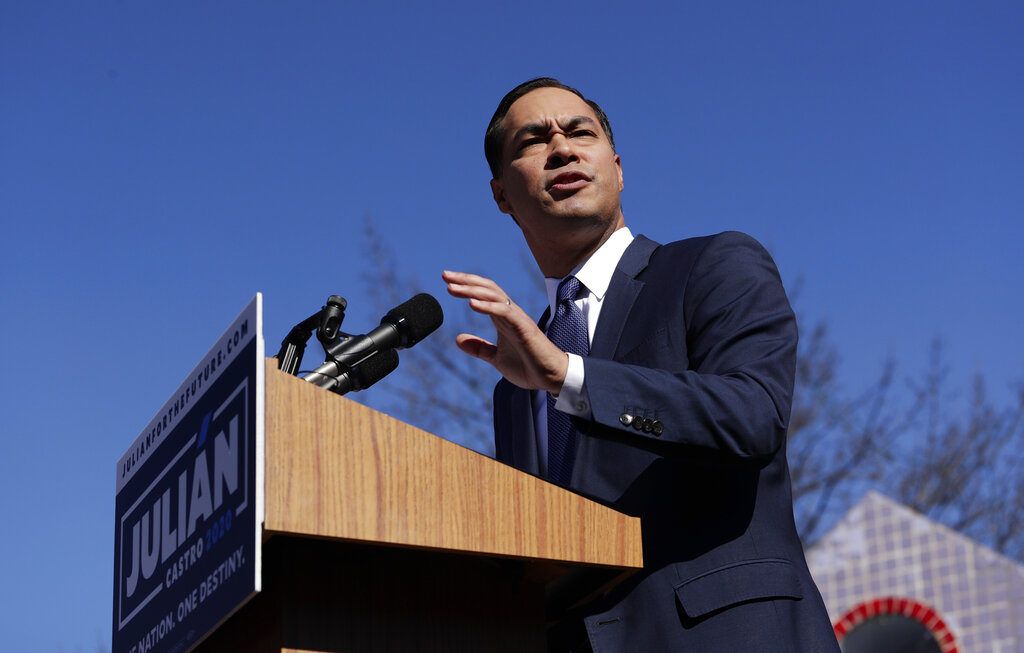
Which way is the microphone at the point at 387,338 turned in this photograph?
to the viewer's right

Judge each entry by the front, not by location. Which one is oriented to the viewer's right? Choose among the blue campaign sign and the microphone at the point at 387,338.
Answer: the microphone

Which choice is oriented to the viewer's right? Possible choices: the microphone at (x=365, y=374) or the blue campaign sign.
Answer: the microphone

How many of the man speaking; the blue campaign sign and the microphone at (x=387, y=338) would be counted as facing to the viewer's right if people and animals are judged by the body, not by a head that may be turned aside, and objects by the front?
1

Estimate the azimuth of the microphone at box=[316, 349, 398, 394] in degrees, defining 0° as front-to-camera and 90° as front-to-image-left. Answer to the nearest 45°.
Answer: approximately 270°

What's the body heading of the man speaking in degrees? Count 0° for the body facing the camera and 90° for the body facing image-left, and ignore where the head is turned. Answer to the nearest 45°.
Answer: approximately 45°

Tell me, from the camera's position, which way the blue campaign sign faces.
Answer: facing the viewer and to the left of the viewer
